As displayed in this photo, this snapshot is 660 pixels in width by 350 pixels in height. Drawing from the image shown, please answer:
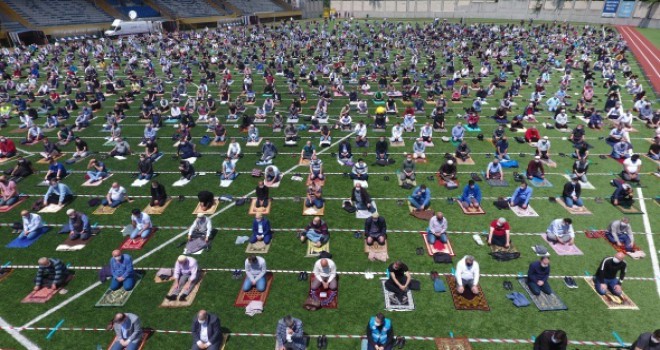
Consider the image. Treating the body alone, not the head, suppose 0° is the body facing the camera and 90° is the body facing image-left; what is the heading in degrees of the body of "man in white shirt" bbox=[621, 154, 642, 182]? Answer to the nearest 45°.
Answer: approximately 0°

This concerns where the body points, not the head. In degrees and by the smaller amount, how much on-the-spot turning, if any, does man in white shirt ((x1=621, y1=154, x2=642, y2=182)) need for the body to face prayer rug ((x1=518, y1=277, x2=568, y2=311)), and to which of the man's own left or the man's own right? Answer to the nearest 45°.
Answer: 0° — they already face it

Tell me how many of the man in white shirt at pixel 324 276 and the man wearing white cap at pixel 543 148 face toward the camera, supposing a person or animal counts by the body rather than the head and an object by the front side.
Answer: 2

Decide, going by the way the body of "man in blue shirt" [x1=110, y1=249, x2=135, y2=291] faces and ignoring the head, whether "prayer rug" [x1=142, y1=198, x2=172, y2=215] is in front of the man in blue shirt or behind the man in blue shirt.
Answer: behind

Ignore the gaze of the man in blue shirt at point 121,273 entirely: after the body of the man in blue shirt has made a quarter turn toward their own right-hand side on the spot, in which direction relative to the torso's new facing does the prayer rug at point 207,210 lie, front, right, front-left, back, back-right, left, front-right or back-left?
back-right

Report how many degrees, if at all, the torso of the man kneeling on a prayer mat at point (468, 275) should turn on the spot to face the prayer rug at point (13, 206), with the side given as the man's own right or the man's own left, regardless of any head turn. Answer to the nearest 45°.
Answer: approximately 90° to the man's own right

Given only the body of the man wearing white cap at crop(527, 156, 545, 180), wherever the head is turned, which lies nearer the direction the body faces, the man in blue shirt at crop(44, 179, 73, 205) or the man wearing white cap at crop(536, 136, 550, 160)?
the man in blue shirt
